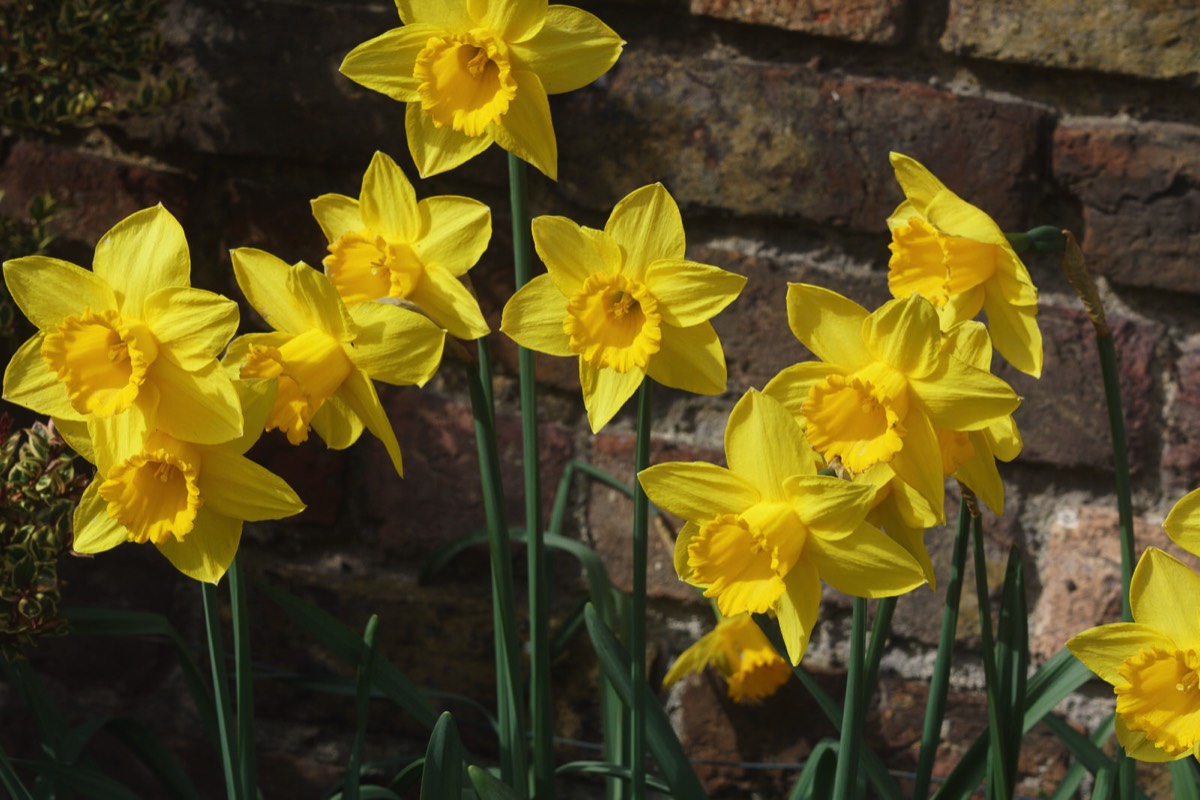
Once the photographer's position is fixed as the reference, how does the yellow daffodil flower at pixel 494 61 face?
facing the viewer

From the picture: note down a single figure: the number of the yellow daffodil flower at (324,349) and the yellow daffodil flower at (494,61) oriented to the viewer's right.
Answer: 0

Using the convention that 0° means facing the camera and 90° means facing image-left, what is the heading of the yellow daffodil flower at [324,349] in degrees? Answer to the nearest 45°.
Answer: approximately 45°

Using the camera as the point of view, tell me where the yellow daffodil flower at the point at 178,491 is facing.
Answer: facing the viewer and to the left of the viewer
